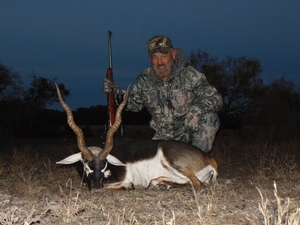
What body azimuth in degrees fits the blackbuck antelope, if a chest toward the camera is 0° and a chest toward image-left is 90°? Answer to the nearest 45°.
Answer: approximately 90°
